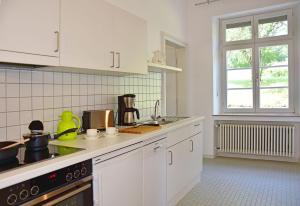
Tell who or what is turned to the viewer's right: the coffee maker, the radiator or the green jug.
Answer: the coffee maker

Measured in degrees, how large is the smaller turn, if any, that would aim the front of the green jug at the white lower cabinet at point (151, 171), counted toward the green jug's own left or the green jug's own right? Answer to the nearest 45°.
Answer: approximately 180°

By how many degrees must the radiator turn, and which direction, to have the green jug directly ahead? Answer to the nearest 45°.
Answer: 0° — it already faces it

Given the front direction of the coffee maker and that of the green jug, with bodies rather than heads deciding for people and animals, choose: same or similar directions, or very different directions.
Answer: very different directions

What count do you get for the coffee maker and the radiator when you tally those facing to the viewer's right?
1

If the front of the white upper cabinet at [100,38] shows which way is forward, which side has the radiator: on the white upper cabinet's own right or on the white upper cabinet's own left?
on the white upper cabinet's own left

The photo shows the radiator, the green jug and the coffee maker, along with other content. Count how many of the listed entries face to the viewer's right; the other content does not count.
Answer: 1

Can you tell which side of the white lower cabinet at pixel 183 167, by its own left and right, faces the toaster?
right

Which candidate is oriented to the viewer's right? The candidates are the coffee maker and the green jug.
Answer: the coffee maker

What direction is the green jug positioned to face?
to the viewer's left

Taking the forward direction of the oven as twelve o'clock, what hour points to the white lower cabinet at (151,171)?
The white lower cabinet is roughly at 9 o'clock from the oven.
